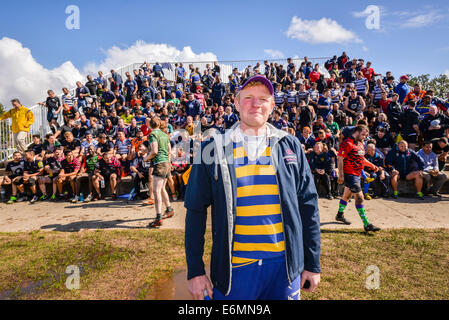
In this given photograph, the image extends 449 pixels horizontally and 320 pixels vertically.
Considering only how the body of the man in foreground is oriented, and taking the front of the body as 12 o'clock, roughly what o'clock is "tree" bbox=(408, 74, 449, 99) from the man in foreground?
The tree is roughly at 7 o'clock from the man in foreground.

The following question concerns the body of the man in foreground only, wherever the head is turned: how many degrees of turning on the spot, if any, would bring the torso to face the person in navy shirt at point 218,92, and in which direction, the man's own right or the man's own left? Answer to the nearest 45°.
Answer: approximately 180°

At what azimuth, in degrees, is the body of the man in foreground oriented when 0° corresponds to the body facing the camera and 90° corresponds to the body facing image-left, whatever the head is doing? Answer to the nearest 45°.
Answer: approximately 0°

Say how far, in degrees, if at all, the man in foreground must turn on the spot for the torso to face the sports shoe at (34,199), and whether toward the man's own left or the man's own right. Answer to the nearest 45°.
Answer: approximately 135° to the man's own right

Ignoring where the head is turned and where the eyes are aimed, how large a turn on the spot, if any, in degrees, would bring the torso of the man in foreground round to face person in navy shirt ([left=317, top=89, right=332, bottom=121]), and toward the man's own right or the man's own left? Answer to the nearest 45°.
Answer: approximately 180°

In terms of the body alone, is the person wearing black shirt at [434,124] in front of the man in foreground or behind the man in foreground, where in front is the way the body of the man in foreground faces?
behind

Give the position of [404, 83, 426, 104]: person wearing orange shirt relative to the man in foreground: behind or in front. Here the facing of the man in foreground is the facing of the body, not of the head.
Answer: behind
